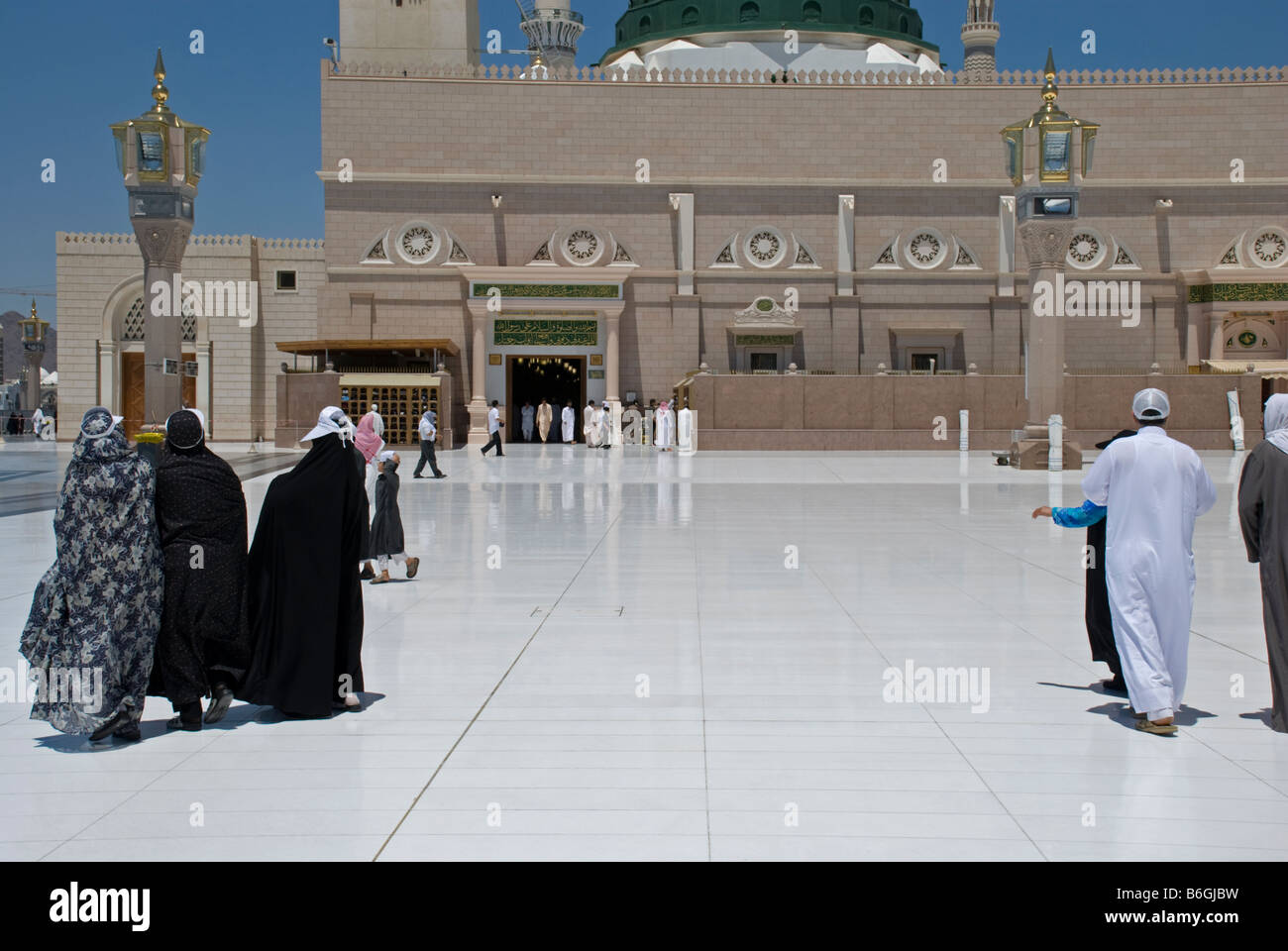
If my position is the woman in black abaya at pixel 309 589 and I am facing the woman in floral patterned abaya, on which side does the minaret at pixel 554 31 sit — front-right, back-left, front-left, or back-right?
back-right

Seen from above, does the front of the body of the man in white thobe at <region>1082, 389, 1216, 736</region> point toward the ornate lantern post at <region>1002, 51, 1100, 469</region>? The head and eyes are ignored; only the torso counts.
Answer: yes

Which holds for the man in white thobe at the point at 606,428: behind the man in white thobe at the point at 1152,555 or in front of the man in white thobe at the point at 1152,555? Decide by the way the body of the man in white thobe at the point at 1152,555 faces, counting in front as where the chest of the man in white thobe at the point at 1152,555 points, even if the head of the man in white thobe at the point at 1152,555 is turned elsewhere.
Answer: in front

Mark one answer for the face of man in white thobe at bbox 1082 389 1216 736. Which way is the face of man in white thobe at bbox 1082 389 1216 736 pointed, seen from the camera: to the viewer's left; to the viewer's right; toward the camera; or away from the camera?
away from the camera

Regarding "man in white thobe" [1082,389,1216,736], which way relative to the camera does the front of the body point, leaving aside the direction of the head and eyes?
away from the camera

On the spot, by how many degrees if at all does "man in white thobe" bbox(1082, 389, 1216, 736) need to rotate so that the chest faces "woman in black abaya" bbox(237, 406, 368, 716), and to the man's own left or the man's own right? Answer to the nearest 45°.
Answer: approximately 90° to the man's own left

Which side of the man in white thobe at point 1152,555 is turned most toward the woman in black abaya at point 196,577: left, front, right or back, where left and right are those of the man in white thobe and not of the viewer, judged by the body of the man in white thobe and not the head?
left

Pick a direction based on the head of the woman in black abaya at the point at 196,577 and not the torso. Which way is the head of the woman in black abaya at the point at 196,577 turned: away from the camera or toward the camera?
away from the camera
